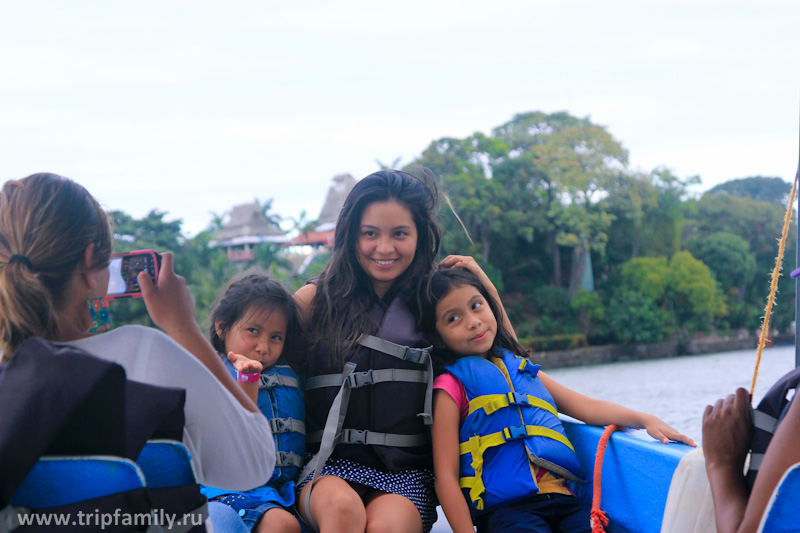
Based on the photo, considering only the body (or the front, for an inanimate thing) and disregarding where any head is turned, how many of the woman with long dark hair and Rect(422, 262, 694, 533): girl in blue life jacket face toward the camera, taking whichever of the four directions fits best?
2

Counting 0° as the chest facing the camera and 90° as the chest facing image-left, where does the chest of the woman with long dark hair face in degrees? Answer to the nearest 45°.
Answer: approximately 0°

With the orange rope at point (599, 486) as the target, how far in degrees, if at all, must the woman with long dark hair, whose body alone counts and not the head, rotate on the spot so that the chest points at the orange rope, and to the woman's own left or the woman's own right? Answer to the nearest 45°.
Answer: approximately 45° to the woman's own left

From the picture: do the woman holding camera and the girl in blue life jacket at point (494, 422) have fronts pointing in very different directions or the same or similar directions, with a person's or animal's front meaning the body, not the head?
very different directions

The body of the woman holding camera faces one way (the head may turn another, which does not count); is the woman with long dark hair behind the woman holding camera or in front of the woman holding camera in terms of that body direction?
in front

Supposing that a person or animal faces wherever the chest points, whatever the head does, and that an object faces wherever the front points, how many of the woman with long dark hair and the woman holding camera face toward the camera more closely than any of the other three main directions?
1

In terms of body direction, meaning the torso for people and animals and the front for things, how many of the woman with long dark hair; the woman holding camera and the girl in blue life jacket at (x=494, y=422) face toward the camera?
2

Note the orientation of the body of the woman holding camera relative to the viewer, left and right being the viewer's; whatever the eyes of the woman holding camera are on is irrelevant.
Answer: facing away from the viewer and to the right of the viewer

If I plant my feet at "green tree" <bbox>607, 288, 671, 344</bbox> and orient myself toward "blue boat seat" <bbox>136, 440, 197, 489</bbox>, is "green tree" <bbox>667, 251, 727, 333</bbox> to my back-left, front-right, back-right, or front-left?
back-left

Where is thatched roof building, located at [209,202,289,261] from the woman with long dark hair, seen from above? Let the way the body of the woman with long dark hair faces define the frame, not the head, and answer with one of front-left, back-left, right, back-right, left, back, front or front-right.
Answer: back

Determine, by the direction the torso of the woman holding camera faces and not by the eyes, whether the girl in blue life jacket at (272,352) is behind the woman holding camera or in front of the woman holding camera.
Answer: in front
